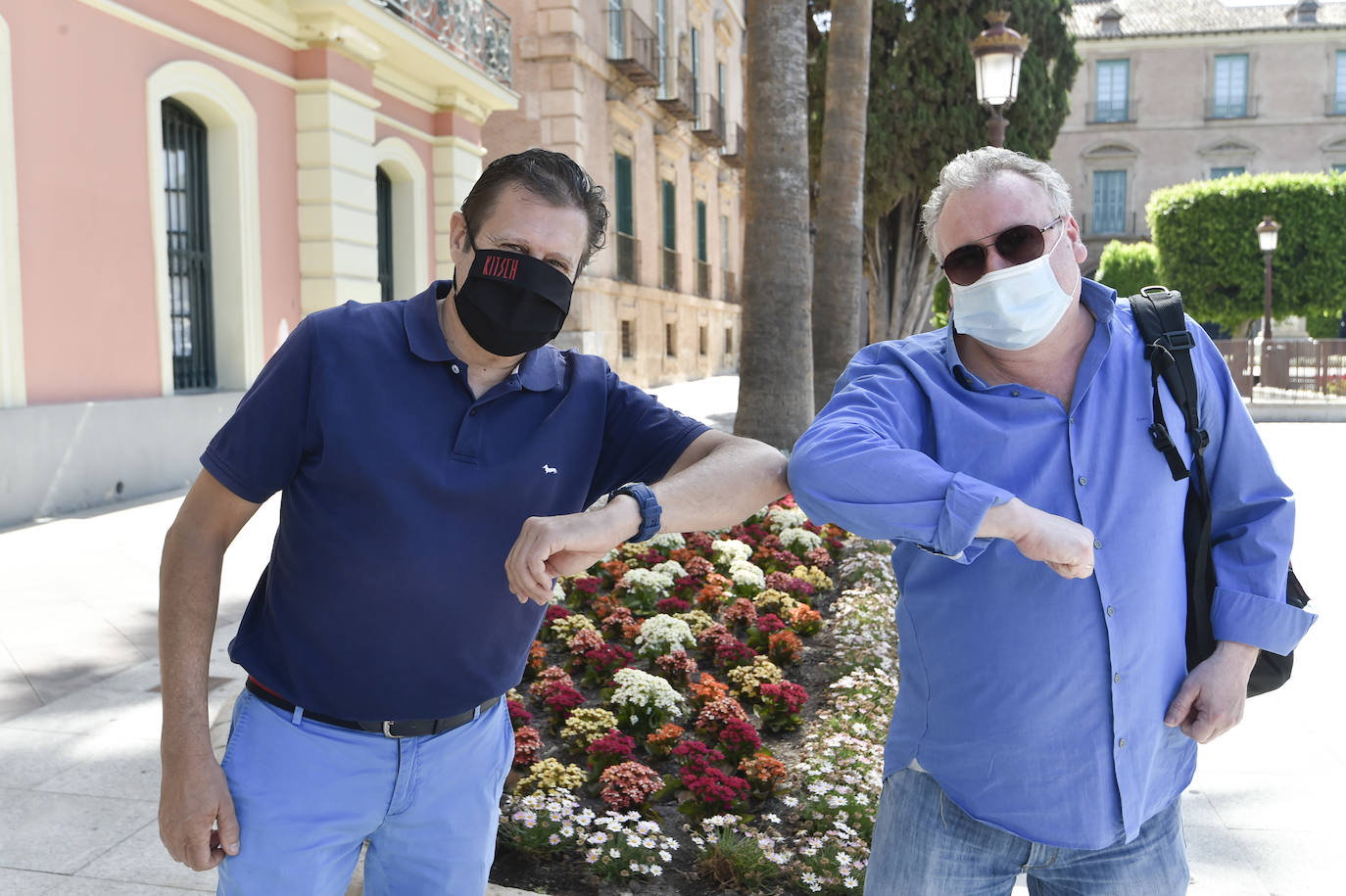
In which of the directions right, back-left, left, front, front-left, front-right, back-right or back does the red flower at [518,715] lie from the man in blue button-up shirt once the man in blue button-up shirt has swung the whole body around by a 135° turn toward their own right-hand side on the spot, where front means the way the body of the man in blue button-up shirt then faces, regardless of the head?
front

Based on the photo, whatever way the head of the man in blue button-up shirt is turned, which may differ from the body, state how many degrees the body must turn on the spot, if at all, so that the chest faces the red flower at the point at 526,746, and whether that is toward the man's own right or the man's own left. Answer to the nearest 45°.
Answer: approximately 135° to the man's own right

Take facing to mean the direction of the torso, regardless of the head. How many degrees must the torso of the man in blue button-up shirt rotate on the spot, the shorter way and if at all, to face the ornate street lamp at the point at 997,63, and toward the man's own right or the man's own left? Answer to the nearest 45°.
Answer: approximately 180°

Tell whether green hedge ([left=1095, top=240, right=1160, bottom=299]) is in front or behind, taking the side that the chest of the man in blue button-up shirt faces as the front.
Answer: behind

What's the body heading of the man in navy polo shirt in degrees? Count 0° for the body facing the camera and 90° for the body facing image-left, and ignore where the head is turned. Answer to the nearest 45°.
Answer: approximately 0°

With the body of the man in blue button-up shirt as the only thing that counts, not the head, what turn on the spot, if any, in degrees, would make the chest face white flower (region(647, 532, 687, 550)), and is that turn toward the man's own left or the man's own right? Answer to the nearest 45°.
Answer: approximately 135° to the man's own right

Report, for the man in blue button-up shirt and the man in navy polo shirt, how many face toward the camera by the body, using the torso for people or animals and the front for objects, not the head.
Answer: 2

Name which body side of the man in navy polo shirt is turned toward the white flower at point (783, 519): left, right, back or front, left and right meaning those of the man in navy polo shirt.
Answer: back

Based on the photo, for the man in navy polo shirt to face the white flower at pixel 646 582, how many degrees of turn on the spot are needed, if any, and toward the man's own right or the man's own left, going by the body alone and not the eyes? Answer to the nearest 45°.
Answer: approximately 180°

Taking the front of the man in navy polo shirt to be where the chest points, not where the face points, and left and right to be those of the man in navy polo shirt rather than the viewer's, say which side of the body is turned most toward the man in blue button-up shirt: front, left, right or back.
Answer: left

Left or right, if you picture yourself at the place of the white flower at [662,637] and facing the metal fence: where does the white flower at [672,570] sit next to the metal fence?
left

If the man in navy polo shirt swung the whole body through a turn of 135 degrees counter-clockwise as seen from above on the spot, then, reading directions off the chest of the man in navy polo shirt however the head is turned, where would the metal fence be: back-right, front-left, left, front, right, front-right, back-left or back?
front

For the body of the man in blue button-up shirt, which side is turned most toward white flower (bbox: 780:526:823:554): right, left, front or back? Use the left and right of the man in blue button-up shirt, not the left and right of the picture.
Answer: back

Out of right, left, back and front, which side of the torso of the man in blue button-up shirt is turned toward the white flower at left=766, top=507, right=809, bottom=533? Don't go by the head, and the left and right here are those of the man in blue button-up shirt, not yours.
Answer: back

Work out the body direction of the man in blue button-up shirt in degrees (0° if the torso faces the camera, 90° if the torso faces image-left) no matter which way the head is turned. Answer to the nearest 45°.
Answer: approximately 0°
